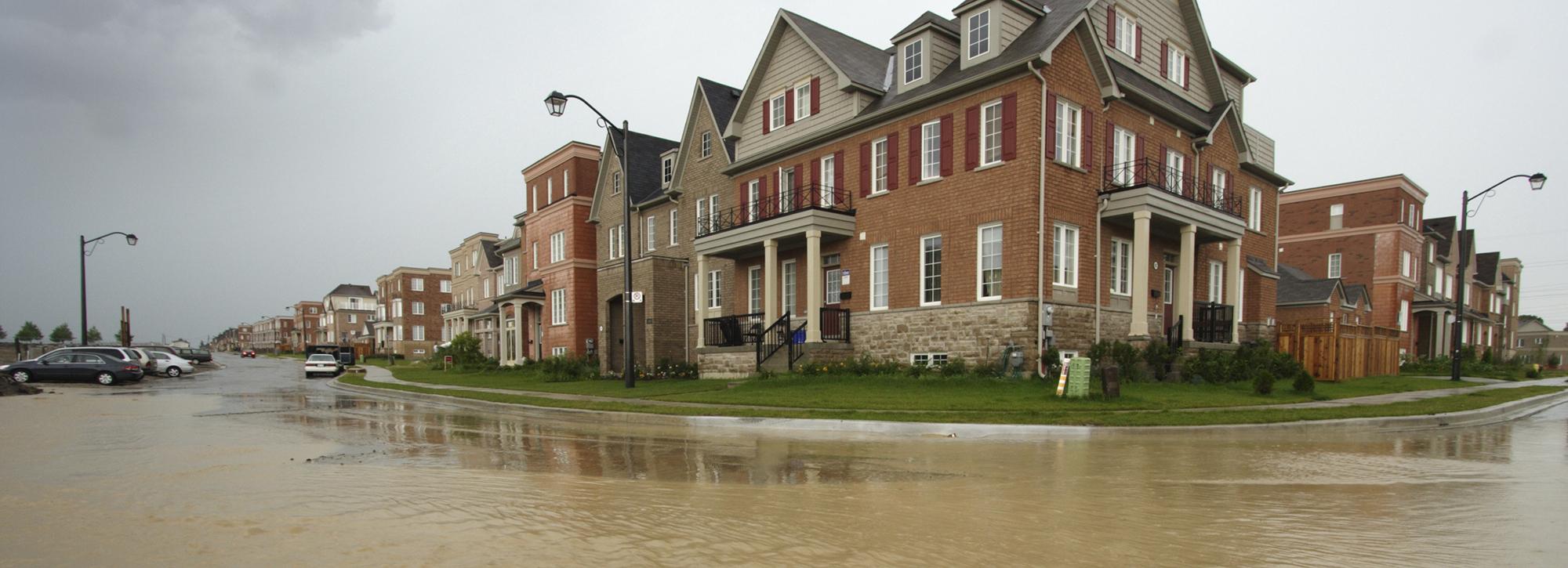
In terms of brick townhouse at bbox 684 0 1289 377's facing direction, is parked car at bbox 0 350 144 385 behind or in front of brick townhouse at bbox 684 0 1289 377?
in front

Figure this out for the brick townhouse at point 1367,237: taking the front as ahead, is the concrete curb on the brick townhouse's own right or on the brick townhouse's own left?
on the brick townhouse's own right

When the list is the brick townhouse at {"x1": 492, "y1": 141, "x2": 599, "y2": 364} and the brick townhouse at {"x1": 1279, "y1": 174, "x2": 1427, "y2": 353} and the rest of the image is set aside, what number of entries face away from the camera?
0

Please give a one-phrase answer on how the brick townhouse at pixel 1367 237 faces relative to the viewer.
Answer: facing the viewer and to the right of the viewer

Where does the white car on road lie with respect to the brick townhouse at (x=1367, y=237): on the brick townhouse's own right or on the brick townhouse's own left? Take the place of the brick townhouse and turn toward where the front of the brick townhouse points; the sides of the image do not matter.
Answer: on the brick townhouse's own right

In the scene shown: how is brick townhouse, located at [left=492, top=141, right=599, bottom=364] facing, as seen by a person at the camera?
facing the viewer and to the left of the viewer

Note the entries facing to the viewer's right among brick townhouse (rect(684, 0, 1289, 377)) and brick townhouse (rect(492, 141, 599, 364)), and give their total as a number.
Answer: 0
